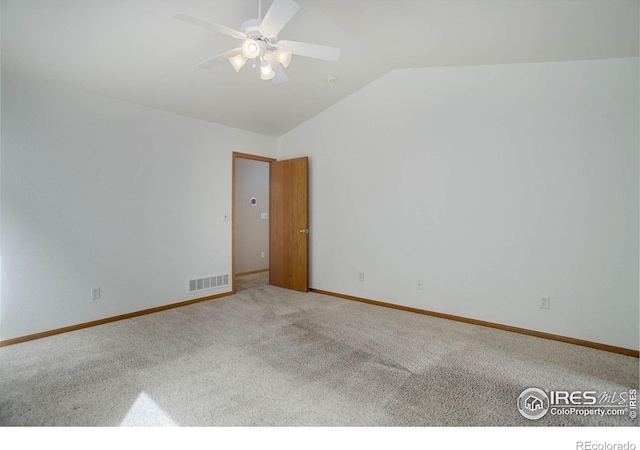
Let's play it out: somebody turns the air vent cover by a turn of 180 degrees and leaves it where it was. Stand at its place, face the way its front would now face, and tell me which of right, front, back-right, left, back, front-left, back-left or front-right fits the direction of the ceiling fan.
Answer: back-left

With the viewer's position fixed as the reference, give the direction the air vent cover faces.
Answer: facing the viewer and to the right of the viewer

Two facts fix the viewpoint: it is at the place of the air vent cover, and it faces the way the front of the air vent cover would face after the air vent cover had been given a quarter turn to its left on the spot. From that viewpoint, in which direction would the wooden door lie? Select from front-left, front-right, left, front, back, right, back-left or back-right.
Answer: front-right
